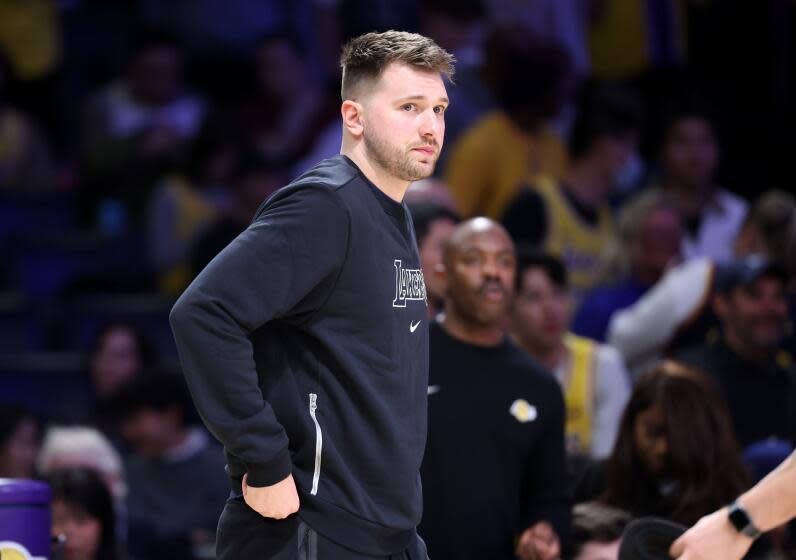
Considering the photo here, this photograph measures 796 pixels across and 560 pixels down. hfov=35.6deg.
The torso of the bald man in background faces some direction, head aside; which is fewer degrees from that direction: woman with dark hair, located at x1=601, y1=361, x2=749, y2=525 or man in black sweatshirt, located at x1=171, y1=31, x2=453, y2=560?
the man in black sweatshirt

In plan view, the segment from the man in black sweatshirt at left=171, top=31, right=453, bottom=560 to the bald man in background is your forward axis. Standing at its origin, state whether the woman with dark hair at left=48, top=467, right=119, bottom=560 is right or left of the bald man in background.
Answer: left

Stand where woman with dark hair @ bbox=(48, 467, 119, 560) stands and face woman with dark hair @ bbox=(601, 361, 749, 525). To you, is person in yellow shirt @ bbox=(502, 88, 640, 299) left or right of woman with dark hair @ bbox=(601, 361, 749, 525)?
left

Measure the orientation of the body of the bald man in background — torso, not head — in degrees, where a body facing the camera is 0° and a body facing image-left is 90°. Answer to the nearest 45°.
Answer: approximately 0°

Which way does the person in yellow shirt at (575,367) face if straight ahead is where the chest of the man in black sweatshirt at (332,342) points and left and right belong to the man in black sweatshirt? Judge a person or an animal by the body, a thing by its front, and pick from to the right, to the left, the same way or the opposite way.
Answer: to the right

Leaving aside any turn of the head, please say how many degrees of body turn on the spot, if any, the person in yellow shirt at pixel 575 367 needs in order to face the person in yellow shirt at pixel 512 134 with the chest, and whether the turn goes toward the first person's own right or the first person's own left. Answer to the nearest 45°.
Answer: approximately 135° to the first person's own right

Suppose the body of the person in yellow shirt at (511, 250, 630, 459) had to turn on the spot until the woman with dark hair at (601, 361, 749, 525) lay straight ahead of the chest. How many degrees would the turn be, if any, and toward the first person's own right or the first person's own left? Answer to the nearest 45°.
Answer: approximately 45° to the first person's own left

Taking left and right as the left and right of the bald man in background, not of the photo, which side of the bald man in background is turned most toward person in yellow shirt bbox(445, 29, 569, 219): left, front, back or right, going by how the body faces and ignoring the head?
back
